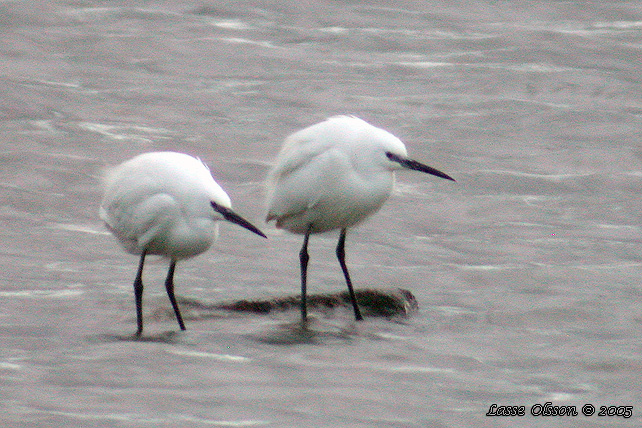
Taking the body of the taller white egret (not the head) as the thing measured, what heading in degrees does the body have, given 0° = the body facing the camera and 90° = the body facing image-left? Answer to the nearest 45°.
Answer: approximately 270°

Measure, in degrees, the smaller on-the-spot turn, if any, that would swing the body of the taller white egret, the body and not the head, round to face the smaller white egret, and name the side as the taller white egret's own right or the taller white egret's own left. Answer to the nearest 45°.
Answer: approximately 135° to the taller white egret's own right
